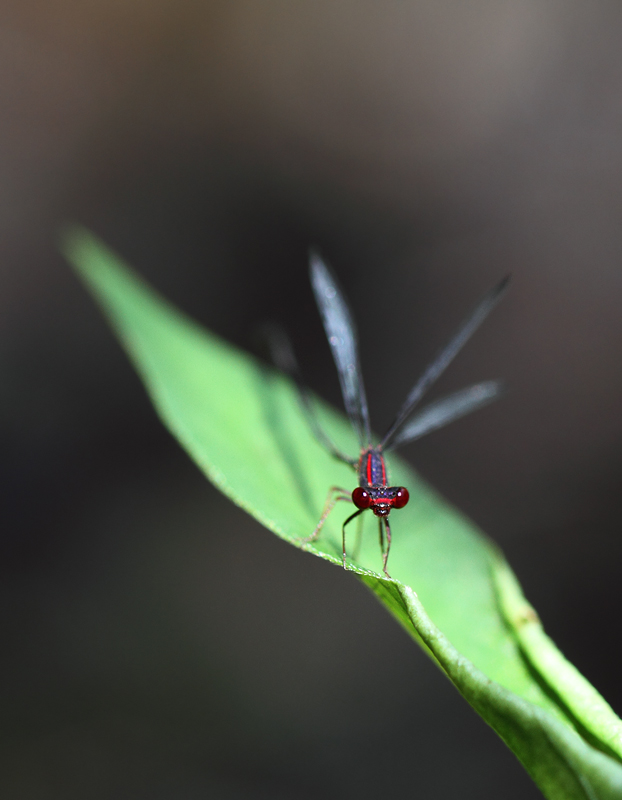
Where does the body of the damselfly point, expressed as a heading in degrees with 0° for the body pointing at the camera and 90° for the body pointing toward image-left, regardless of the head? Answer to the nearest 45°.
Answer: approximately 0°
